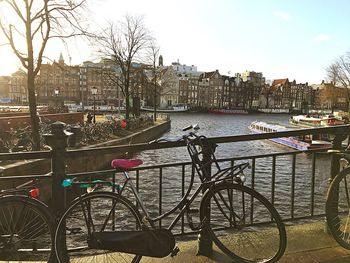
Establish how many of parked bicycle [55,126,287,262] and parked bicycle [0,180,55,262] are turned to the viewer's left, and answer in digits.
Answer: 1

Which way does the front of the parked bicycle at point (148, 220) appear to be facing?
to the viewer's right

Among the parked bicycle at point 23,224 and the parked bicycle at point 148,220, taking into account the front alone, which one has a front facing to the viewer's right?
the parked bicycle at point 148,220

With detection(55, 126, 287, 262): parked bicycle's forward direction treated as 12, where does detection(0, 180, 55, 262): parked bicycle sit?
detection(0, 180, 55, 262): parked bicycle is roughly at 6 o'clock from detection(55, 126, 287, 262): parked bicycle.

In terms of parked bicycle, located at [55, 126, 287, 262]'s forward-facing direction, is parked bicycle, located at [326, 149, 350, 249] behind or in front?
in front

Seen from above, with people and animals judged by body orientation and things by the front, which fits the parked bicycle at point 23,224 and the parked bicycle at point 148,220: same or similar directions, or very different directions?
very different directions

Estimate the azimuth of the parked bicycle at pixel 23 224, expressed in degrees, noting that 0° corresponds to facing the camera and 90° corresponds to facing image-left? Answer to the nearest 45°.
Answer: approximately 90°

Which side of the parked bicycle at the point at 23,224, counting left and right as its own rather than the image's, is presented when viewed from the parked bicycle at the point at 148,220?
back

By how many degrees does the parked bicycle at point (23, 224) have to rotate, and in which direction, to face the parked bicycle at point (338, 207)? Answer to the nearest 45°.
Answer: approximately 180°
